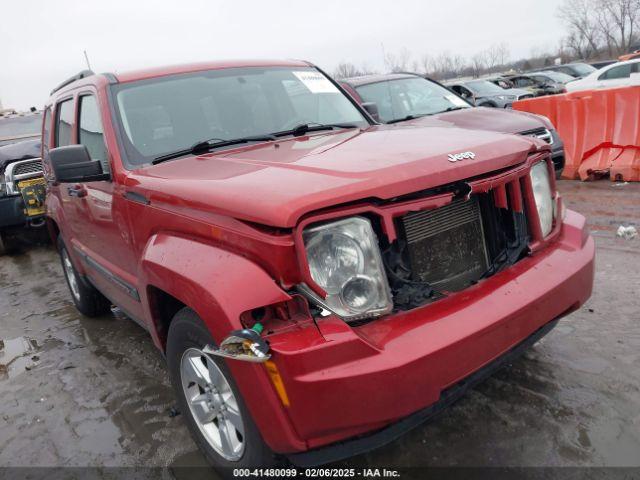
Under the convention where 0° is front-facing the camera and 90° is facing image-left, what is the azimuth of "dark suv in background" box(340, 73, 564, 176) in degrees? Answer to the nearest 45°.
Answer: approximately 315°

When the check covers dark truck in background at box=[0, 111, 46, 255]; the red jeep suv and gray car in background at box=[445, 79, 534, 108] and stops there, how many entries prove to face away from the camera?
0

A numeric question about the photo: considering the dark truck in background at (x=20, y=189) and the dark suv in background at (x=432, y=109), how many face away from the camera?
0

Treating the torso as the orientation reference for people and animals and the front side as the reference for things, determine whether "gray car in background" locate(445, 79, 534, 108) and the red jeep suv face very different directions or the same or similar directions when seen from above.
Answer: same or similar directions

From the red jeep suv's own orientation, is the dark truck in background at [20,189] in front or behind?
behind

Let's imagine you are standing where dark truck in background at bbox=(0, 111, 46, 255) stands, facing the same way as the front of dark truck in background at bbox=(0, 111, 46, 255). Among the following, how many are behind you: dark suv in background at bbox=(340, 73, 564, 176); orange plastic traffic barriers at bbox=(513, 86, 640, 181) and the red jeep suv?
0

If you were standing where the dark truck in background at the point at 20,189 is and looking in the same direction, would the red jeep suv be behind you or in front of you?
in front

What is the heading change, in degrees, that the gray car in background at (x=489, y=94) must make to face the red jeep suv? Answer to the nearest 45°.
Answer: approximately 45° to its right

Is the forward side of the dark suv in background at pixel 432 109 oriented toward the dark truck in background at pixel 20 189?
no

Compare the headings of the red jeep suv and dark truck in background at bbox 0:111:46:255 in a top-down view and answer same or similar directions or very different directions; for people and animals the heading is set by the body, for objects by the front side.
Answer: same or similar directions

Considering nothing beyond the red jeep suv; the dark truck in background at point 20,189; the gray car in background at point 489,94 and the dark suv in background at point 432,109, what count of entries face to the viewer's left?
0

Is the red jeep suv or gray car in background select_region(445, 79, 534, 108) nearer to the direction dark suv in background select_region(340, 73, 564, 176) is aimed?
the red jeep suv

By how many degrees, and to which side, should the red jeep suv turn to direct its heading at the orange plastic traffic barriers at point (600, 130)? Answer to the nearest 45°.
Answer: approximately 90° to its left

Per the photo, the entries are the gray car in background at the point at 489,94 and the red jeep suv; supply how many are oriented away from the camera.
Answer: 0

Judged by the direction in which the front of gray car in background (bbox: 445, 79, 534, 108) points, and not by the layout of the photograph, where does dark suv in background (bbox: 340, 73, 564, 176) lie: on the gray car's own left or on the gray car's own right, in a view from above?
on the gray car's own right

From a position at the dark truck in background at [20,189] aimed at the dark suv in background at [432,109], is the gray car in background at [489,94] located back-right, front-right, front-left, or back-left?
front-left

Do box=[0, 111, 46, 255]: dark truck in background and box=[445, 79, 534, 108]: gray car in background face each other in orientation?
no
